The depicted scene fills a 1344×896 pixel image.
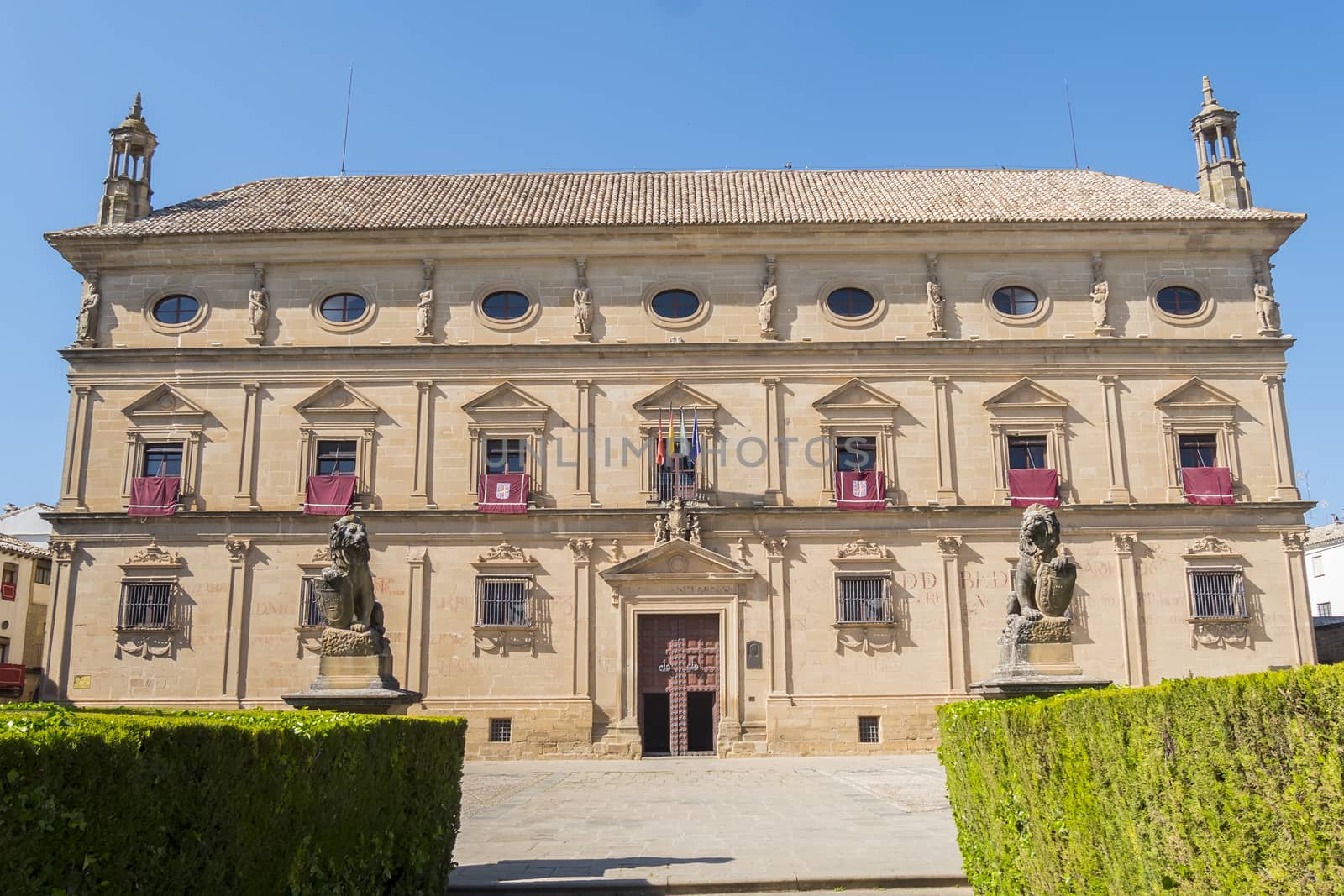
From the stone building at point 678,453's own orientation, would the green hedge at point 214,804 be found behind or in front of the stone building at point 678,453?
in front

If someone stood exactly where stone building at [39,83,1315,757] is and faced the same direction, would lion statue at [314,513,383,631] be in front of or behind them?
in front

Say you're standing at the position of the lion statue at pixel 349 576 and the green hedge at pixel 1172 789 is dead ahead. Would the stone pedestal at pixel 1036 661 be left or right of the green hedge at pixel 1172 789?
left

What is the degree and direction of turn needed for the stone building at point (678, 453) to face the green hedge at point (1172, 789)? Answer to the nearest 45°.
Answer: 0° — it already faces it

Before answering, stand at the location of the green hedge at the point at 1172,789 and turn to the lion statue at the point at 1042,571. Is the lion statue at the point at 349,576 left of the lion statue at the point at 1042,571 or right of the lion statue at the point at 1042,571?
left

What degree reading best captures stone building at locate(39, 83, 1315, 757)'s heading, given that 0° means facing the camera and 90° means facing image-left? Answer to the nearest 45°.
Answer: approximately 0°
